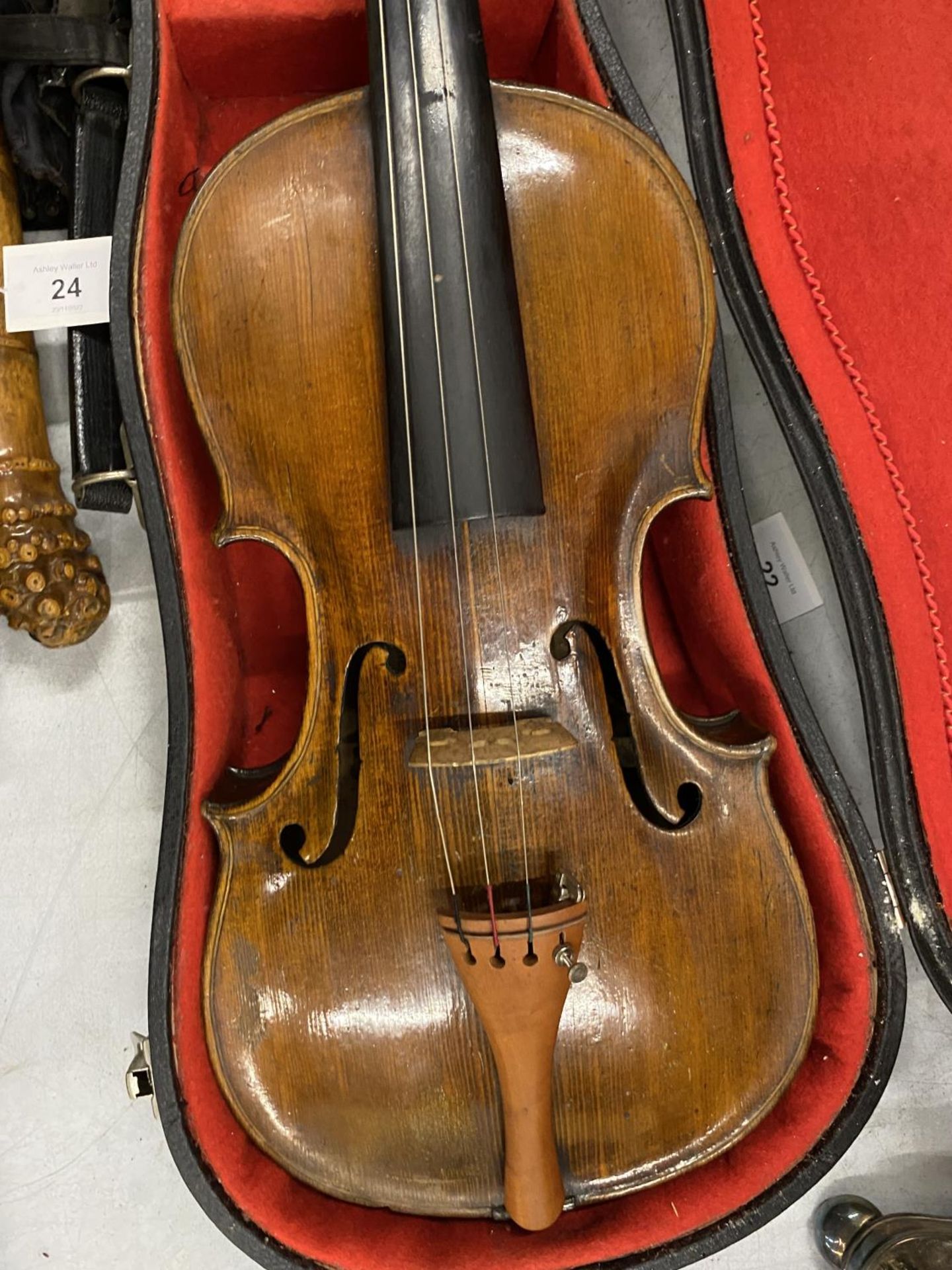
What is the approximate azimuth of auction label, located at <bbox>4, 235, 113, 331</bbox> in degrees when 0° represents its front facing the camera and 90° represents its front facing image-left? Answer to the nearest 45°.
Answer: approximately 0°

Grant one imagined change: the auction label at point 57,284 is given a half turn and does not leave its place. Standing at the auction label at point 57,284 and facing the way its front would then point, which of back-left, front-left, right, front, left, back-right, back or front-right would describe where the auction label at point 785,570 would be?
right
